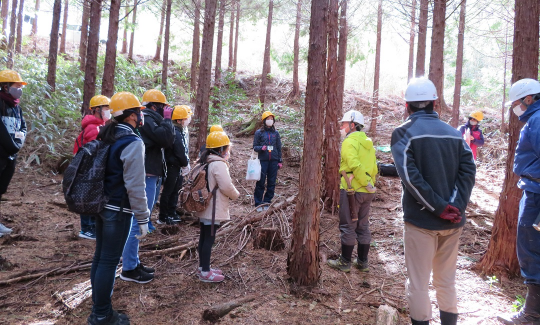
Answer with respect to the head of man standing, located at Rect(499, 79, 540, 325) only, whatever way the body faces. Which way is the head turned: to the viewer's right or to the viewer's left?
to the viewer's left

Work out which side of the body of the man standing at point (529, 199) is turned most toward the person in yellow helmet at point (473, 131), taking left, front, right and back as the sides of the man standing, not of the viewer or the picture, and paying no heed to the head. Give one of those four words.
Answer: right

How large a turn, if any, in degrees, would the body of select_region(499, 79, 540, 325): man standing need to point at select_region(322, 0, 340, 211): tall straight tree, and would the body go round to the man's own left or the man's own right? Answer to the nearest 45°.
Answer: approximately 45° to the man's own right

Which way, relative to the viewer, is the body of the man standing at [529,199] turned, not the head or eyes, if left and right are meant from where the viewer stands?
facing to the left of the viewer

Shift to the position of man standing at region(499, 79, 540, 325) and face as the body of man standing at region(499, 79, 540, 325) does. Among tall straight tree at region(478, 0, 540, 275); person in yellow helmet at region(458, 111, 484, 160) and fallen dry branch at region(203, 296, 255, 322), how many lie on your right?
2

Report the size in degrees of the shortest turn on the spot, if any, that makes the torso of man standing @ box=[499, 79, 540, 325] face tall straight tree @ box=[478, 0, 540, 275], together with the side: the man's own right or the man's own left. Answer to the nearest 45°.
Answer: approximately 90° to the man's own right
